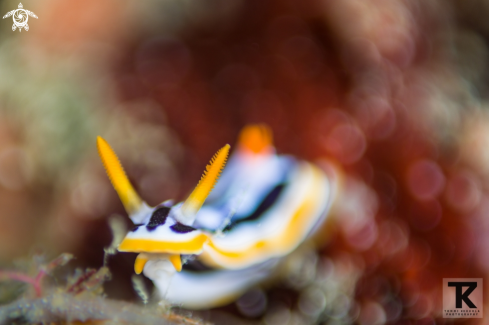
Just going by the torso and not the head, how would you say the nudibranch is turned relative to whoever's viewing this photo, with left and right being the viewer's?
facing the viewer and to the left of the viewer
